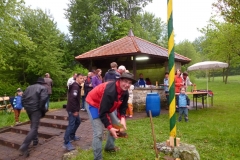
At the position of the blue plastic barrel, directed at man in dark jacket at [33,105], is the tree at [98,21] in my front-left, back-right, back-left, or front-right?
back-right

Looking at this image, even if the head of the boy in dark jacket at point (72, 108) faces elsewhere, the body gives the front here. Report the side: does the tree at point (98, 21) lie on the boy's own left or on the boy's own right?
on the boy's own left

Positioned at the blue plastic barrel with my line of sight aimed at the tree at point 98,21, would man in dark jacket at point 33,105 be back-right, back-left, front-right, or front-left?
back-left

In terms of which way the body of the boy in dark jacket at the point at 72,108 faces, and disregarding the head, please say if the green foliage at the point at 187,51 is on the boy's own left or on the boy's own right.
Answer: on the boy's own left

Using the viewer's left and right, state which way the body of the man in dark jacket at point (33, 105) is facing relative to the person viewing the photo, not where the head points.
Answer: facing away from the viewer and to the right of the viewer
